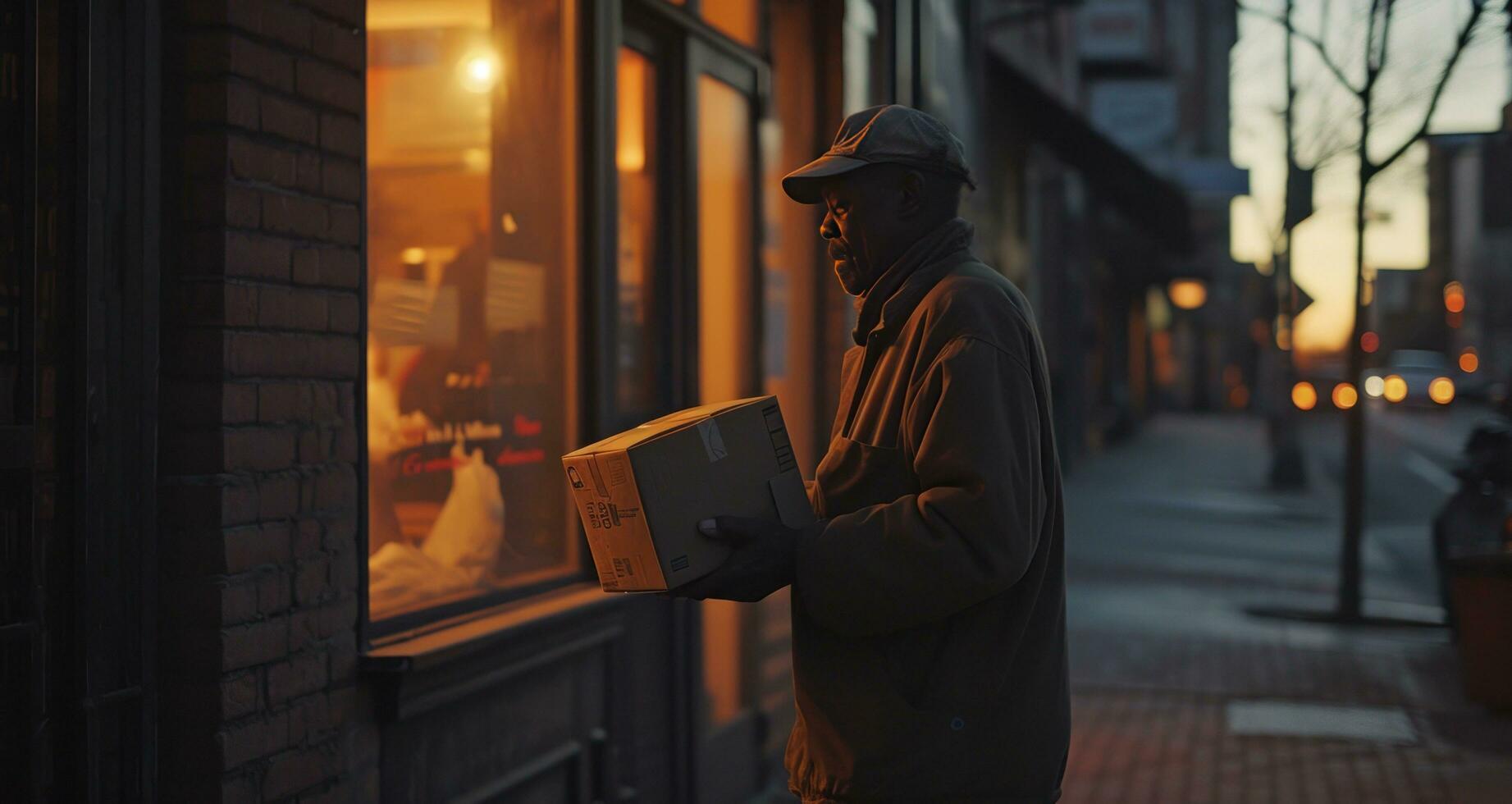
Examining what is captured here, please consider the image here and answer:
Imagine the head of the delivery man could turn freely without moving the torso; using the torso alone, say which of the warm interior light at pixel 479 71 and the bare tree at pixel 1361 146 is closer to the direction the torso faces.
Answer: the warm interior light

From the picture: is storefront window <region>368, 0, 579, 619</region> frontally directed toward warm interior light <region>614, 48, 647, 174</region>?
no

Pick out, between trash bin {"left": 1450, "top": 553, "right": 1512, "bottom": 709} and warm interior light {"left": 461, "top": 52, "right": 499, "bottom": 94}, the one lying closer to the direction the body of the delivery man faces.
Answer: the warm interior light

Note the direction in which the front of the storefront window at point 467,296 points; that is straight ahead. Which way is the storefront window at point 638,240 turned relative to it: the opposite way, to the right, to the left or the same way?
the same way

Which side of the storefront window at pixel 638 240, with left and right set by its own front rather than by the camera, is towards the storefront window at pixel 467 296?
right

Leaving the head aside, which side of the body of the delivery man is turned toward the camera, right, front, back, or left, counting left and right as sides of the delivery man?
left

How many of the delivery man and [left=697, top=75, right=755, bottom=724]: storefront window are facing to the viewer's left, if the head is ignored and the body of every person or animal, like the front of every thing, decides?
1

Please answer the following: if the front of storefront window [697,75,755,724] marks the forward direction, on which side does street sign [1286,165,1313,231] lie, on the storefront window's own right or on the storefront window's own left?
on the storefront window's own left

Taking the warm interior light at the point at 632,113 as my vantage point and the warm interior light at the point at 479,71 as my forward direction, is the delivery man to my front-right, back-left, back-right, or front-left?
front-left

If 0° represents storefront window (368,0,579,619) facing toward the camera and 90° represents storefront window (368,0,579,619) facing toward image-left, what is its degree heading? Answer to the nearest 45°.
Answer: approximately 315°

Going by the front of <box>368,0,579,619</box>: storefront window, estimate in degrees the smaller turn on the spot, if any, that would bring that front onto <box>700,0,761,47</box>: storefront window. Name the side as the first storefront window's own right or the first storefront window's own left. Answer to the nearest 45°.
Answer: approximately 90° to the first storefront window's own left

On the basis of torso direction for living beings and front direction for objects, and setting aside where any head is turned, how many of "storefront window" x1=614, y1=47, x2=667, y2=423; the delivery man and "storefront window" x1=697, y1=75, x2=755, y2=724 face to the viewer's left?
1

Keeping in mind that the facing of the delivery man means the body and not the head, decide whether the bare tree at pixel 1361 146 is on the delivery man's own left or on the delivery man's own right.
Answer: on the delivery man's own right

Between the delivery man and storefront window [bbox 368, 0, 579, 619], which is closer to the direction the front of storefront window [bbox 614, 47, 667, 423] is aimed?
the delivery man

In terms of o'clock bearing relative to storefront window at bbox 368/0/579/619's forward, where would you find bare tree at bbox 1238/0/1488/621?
The bare tree is roughly at 9 o'clock from the storefront window.

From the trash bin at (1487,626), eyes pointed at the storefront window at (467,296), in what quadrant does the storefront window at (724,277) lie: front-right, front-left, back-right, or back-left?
front-right

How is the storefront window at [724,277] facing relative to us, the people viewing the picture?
facing the viewer and to the right of the viewer

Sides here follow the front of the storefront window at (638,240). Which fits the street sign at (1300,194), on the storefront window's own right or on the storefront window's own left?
on the storefront window's own left

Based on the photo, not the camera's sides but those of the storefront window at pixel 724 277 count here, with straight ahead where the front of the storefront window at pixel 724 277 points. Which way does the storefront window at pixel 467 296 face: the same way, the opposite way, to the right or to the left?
the same way

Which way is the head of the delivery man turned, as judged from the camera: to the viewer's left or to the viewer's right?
to the viewer's left

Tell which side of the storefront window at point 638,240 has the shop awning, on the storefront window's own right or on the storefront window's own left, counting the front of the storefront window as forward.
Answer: on the storefront window's own left

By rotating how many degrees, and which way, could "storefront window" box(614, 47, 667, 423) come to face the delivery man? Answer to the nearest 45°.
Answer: approximately 45° to its right
